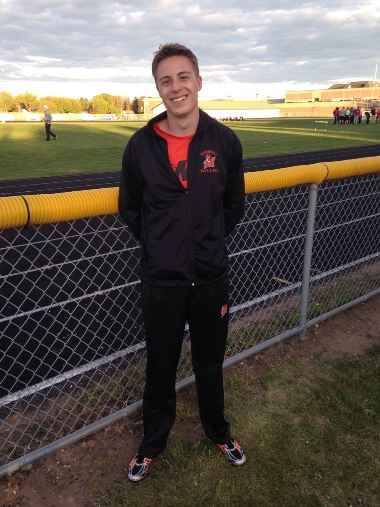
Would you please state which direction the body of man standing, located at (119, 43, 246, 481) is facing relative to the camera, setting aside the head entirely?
toward the camera
